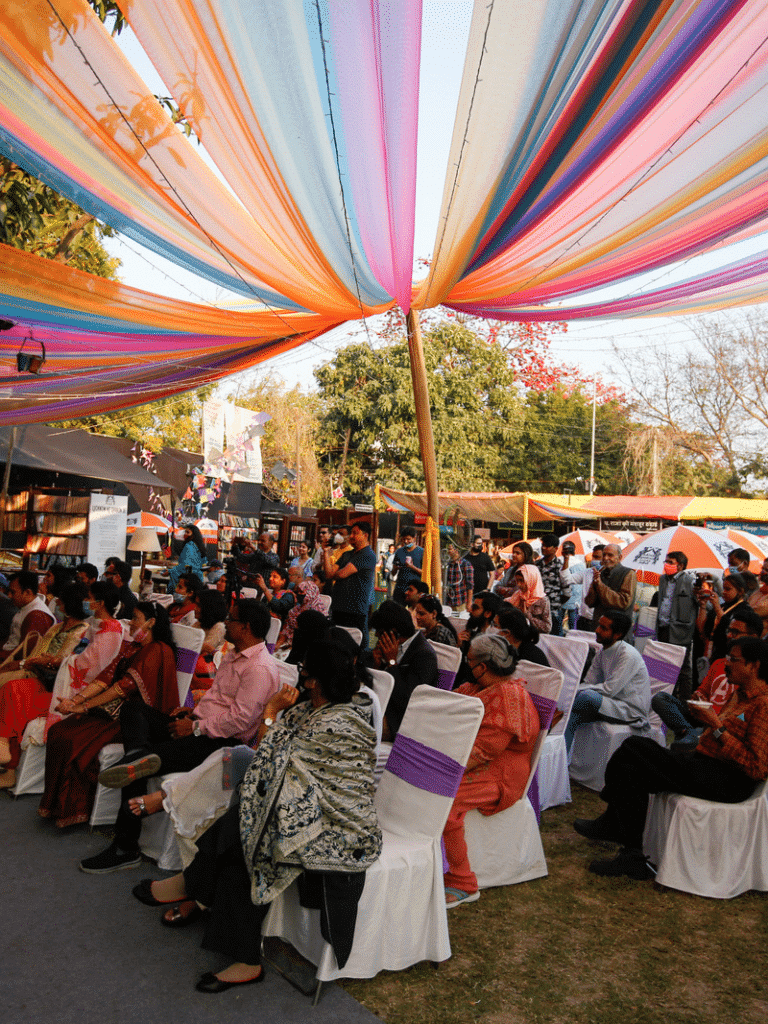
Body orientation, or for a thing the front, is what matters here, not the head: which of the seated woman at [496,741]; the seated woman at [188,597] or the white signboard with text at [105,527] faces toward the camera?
the white signboard with text

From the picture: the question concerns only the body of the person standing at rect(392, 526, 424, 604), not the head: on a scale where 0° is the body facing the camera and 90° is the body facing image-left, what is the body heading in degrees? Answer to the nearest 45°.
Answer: approximately 0°

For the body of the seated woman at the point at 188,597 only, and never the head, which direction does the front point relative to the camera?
to the viewer's left

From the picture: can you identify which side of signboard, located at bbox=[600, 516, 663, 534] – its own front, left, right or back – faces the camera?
front

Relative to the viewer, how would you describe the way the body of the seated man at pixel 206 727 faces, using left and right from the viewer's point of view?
facing to the left of the viewer

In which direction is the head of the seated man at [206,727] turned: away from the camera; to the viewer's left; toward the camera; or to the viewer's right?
to the viewer's left

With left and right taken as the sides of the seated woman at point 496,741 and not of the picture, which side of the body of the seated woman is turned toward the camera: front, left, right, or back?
left

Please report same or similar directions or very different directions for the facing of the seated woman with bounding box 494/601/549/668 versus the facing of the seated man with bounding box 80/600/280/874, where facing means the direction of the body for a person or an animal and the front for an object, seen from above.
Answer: same or similar directions

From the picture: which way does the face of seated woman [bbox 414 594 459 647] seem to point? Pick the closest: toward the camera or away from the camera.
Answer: toward the camera

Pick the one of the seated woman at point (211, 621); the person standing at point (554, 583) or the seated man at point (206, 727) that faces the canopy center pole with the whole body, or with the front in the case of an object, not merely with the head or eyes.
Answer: the person standing

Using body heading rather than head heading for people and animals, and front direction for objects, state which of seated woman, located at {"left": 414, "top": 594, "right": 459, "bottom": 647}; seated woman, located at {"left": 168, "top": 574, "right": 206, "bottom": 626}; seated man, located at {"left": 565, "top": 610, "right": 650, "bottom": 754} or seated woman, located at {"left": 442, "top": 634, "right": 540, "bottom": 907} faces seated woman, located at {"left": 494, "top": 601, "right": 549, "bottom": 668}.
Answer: the seated man

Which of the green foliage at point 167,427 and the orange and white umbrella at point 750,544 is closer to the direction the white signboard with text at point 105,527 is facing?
the orange and white umbrella

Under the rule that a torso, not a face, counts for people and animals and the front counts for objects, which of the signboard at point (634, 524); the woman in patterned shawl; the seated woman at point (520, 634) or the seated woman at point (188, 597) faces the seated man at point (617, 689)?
the signboard

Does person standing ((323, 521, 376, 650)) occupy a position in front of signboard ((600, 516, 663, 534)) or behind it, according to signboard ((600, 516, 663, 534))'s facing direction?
in front

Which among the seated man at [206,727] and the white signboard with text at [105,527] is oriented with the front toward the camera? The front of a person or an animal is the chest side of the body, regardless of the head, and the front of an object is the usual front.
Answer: the white signboard with text

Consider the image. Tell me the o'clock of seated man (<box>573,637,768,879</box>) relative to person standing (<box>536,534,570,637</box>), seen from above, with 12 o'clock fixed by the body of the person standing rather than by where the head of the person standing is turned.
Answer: The seated man is roughly at 10 o'clock from the person standing.

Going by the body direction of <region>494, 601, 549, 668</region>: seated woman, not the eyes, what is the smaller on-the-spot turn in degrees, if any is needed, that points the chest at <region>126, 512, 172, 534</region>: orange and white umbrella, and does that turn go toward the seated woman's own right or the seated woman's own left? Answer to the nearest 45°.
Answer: approximately 45° to the seated woman's own right

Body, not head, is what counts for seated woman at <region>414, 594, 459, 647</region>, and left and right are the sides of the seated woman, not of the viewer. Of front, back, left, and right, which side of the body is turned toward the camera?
left

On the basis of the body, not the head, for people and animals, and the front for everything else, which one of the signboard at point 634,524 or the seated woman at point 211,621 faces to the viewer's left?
the seated woman

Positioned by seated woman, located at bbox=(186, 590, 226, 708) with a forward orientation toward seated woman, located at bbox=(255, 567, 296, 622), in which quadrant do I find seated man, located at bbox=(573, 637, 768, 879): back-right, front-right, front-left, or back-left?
back-right

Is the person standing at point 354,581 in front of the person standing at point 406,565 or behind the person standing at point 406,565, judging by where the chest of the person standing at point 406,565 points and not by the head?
in front
